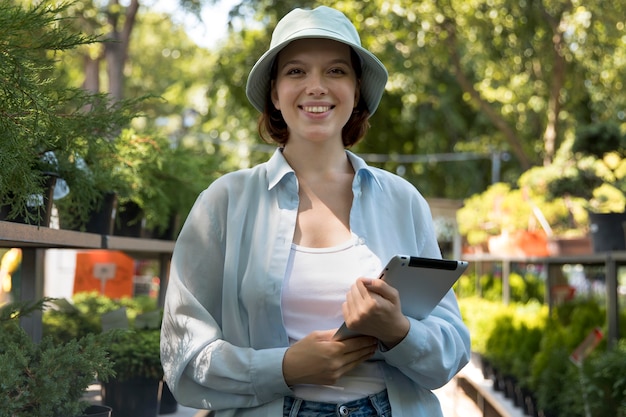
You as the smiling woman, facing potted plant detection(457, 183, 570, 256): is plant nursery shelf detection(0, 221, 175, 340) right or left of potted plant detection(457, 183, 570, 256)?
left

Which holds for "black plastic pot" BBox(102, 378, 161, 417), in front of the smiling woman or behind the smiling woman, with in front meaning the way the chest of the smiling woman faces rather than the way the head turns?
behind

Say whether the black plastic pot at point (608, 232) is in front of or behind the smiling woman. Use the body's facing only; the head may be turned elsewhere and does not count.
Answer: behind

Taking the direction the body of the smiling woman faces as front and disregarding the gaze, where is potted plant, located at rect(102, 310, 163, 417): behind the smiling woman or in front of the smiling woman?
behind

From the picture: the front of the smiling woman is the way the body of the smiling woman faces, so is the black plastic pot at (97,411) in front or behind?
behind

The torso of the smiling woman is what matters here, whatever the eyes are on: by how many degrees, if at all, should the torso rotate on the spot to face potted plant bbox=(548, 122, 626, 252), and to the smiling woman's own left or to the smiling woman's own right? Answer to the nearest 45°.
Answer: approximately 135° to the smiling woman's own left

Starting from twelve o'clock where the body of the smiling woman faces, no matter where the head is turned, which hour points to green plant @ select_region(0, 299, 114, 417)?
The green plant is roughly at 4 o'clock from the smiling woman.

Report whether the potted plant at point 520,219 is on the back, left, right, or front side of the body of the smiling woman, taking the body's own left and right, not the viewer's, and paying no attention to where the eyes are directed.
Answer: back

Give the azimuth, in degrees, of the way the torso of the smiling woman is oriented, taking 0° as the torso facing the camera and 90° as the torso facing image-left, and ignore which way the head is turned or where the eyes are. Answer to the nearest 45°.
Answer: approximately 0°

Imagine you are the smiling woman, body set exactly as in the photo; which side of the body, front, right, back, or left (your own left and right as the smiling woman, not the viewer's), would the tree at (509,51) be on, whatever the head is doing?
back
